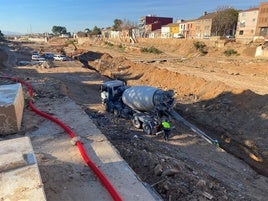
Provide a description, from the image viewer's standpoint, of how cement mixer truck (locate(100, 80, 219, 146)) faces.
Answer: facing away from the viewer and to the left of the viewer

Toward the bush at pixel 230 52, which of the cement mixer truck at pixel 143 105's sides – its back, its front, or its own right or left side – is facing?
right

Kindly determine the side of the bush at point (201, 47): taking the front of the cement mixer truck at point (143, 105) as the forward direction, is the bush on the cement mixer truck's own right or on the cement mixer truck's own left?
on the cement mixer truck's own right

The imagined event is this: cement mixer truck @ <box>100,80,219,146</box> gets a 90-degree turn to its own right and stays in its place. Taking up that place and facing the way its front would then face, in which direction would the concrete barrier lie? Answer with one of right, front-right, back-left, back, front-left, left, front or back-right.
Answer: back-right

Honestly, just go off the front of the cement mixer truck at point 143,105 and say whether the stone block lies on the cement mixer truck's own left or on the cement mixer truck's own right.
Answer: on the cement mixer truck's own left
